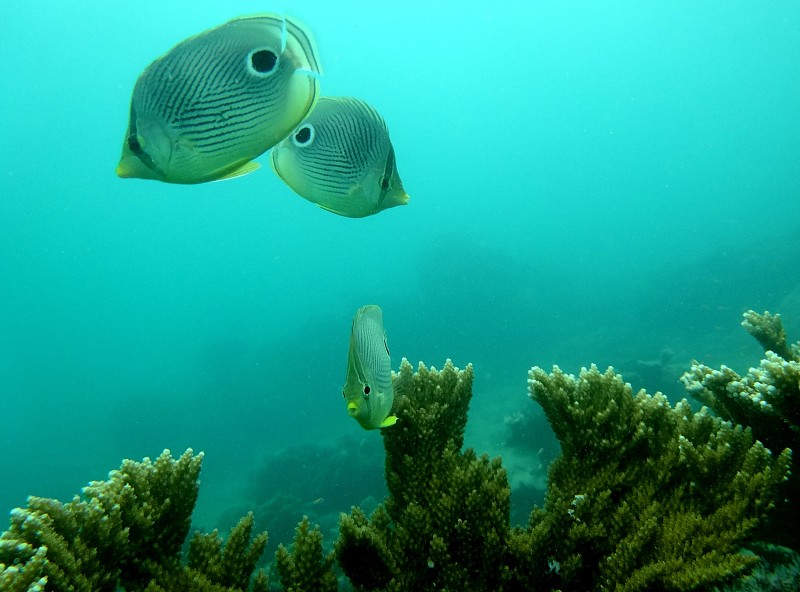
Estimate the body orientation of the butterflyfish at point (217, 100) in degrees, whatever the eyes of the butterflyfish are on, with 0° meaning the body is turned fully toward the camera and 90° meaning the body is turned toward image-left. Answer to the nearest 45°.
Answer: approximately 90°

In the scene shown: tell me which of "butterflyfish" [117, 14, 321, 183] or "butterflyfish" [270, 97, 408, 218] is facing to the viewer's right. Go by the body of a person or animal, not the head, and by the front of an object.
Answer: "butterflyfish" [270, 97, 408, 218]

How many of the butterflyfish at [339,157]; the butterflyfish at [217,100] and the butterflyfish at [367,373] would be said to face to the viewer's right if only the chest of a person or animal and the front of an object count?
1

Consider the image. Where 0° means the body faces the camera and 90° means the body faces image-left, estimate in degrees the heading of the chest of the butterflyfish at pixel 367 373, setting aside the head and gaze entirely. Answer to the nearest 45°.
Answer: approximately 45°

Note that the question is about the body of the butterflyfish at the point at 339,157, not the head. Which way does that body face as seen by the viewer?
to the viewer's right

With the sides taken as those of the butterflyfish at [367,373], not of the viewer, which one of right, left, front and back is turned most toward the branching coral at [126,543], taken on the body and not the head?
right

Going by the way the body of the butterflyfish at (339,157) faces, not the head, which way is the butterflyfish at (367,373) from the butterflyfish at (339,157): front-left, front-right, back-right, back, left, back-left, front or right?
left

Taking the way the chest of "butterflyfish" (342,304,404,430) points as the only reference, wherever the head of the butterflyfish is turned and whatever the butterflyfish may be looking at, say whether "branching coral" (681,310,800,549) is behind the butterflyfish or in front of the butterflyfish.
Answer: behind

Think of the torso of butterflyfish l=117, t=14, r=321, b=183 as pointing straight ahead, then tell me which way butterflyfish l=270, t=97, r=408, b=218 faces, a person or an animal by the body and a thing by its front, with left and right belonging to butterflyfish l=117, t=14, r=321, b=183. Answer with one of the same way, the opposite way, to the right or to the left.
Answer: the opposite way
